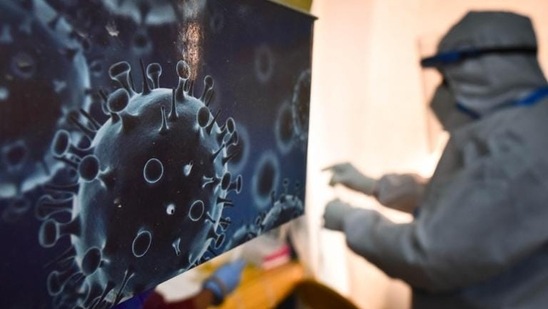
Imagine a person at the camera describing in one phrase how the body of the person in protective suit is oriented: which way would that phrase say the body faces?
to the viewer's left

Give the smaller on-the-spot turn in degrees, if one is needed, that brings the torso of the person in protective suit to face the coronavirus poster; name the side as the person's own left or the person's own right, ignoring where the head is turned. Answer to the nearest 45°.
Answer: approximately 45° to the person's own left

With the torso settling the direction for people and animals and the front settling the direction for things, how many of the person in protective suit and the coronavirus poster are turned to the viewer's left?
1

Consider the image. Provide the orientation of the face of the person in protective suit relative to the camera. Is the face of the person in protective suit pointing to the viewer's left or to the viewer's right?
to the viewer's left

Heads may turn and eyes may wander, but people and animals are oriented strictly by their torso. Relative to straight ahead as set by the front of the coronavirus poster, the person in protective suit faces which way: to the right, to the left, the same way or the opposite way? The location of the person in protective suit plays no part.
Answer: the opposite way

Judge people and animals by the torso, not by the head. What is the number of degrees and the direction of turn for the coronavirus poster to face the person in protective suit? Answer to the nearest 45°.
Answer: approximately 45° to its left

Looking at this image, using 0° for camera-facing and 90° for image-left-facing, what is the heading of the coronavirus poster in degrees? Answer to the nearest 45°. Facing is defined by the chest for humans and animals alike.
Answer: approximately 315°
